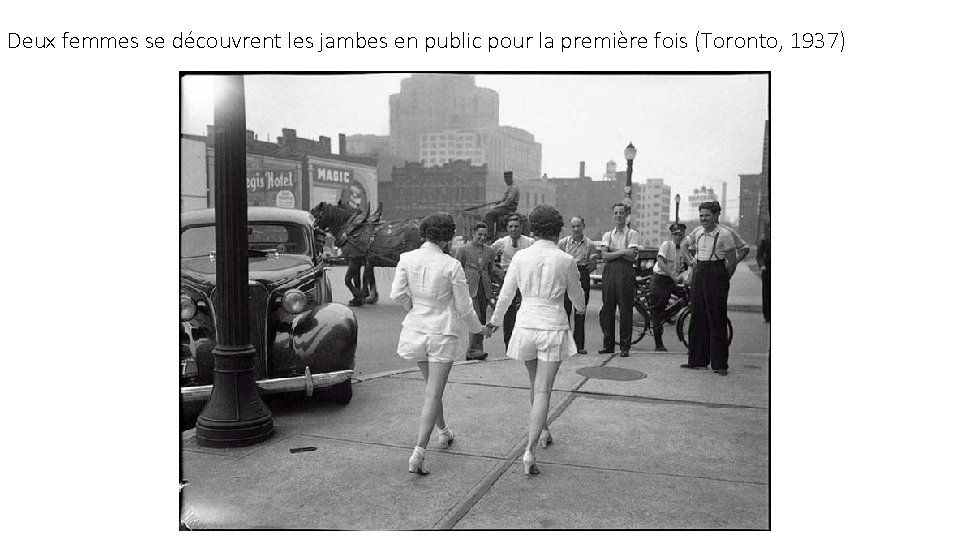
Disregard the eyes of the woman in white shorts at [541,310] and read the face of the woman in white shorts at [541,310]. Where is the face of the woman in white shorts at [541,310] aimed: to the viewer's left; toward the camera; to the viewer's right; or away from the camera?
away from the camera

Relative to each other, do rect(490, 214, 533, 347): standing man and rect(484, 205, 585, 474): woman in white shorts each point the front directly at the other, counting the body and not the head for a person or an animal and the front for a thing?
yes

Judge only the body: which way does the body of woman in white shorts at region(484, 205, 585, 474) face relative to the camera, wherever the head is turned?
away from the camera

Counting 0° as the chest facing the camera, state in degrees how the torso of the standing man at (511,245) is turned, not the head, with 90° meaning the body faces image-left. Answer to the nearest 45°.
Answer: approximately 0°

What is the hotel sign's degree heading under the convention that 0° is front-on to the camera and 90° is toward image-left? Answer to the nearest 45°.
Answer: approximately 0°

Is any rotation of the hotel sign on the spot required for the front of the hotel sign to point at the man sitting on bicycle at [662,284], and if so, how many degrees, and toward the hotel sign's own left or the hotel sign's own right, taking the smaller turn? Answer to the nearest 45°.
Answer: approximately 45° to the hotel sign's own left

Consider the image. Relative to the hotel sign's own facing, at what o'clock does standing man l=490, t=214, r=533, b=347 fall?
The standing man is roughly at 11 o'clock from the hotel sign.
